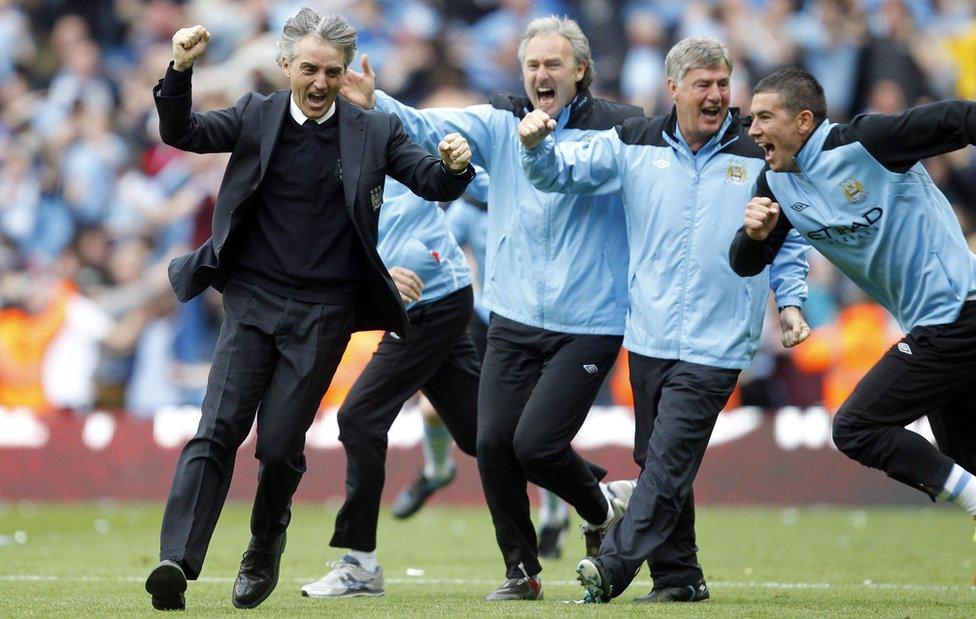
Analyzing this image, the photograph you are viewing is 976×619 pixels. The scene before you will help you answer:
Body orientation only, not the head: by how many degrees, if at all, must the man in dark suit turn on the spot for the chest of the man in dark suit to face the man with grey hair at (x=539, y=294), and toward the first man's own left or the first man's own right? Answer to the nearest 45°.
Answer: approximately 135° to the first man's own left

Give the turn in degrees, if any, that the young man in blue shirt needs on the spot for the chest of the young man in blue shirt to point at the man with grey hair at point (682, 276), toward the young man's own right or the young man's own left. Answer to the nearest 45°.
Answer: approximately 45° to the young man's own right

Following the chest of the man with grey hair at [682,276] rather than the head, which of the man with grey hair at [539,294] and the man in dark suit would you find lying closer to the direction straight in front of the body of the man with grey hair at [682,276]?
the man in dark suit

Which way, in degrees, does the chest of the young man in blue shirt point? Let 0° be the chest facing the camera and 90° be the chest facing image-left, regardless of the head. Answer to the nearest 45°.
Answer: approximately 45°

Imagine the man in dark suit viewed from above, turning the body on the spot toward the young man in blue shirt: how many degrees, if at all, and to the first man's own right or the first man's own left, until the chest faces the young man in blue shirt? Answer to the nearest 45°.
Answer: approximately 90° to the first man's own left

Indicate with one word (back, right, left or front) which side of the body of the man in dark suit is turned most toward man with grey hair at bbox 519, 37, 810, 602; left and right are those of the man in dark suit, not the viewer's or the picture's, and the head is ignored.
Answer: left

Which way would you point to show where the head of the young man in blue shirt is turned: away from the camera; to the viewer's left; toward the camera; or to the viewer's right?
to the viewer's left

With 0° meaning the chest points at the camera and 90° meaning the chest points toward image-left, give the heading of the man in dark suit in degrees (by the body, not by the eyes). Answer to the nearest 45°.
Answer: approximately 0°

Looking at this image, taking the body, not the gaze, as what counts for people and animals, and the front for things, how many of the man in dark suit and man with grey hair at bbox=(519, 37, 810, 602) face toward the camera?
2

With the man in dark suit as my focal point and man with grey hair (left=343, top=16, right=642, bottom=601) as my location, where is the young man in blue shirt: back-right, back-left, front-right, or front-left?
back-left
